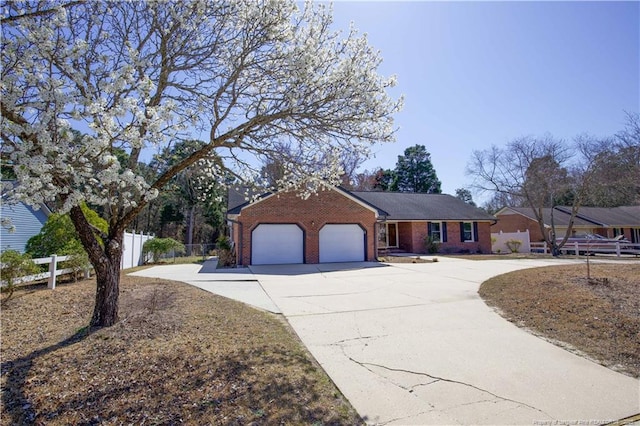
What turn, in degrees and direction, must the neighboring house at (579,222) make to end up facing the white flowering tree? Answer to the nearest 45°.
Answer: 0° — it already faces it

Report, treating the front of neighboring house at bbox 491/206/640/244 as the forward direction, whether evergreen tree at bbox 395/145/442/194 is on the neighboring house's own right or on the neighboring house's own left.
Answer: on the neighboring house's own right

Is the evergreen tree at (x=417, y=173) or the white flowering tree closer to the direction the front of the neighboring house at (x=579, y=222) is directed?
the white flowering tree

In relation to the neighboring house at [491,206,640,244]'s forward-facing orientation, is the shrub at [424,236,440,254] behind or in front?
in front

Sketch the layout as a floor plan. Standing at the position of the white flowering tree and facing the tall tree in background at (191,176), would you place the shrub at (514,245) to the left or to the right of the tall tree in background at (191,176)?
right

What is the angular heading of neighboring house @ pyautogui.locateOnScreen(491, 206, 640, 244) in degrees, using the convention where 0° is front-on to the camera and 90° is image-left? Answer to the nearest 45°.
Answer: approximately 0°

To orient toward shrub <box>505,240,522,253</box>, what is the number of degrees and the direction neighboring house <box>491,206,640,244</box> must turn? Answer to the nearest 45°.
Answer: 0° — it already faces it

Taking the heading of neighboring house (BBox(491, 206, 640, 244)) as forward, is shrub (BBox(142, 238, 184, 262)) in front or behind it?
in front

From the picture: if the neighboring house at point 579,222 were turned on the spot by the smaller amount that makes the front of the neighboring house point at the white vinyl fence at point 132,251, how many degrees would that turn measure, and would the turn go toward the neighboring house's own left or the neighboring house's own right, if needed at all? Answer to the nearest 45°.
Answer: approximately 45° to the neighboring house's own right

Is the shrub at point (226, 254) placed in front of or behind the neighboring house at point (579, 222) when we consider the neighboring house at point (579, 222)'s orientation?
in front

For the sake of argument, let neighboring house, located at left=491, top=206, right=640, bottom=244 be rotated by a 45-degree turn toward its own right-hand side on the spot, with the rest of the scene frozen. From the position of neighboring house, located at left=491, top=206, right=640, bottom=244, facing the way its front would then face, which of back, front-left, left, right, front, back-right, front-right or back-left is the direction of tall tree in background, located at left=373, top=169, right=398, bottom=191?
front-right
